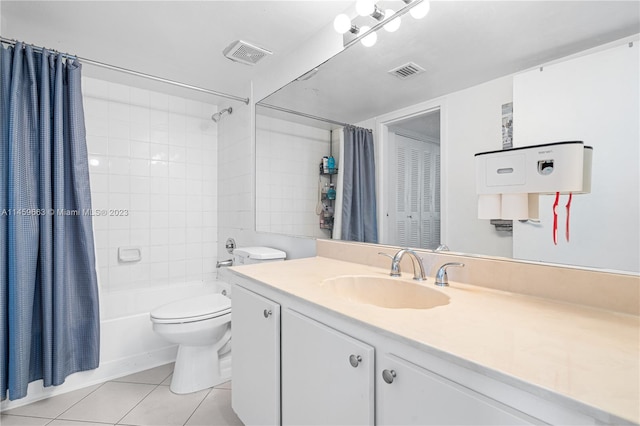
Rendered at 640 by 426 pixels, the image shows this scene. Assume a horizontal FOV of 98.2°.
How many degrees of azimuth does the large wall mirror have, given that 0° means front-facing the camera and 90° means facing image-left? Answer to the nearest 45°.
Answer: approximately 45°

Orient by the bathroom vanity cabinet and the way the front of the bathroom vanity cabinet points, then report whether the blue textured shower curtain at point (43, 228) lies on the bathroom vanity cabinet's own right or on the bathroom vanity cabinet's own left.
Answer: on the bathroom vanity cabinet's own right

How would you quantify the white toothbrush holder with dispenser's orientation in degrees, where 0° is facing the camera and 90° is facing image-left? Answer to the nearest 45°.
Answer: approximately 45°

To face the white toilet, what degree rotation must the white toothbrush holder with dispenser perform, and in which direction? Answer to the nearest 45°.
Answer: approximately 45° to its right
